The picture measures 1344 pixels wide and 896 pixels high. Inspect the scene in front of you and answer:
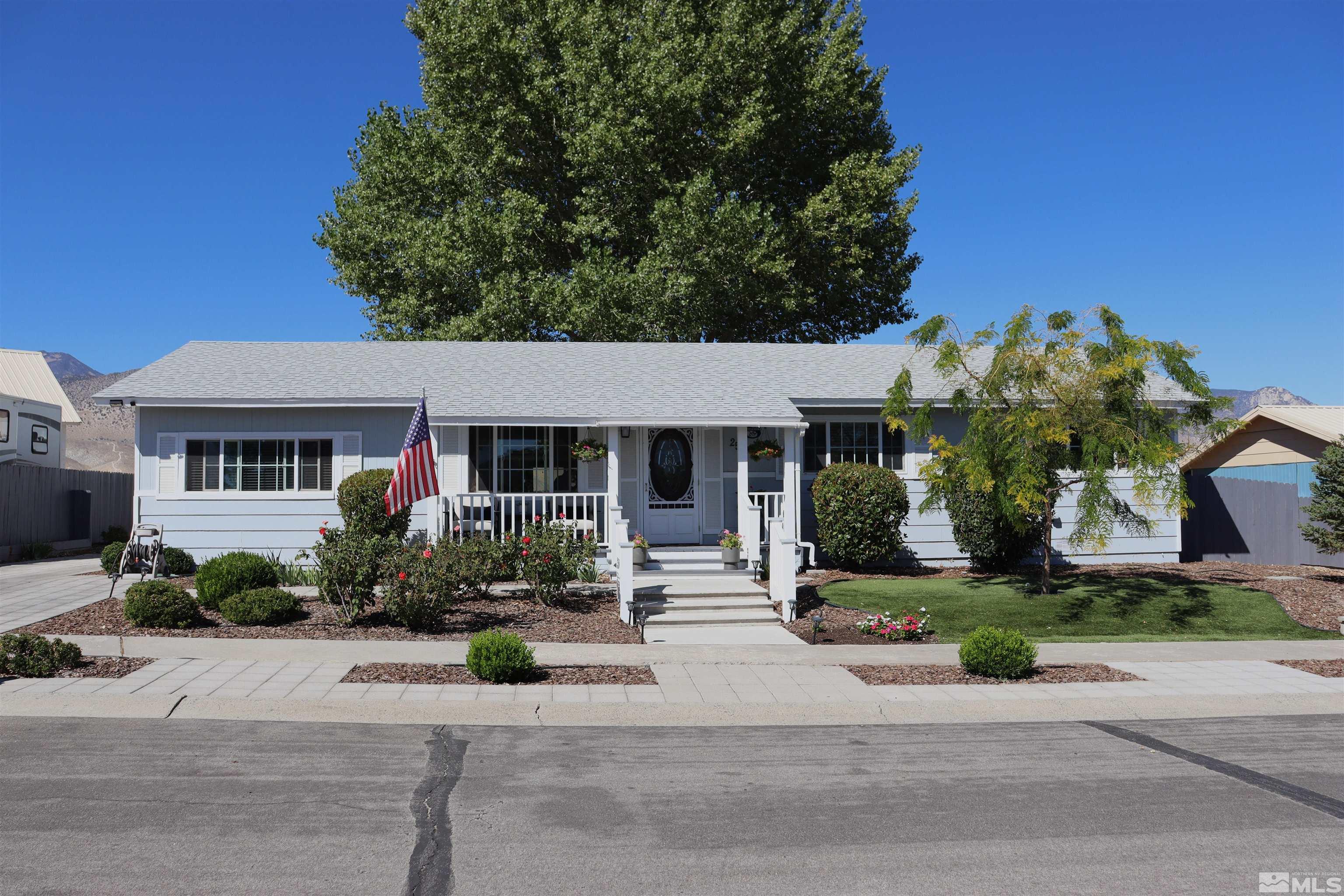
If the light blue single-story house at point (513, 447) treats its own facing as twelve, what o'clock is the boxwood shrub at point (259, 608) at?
The boxwood shrub is roughly at 1 o'clock from the light blue single-story house.

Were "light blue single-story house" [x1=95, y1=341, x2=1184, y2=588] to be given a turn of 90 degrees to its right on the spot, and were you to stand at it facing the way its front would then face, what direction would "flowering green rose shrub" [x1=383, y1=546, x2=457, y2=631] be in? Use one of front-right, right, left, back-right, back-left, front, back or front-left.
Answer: left

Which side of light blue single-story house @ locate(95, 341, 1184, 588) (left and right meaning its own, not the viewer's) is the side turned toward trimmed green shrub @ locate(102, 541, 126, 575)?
right

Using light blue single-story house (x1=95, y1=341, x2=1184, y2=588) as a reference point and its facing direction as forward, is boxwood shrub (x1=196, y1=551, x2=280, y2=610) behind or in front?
in front

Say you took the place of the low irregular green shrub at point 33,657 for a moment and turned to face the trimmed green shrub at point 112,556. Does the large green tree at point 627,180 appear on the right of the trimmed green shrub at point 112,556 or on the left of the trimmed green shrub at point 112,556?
right

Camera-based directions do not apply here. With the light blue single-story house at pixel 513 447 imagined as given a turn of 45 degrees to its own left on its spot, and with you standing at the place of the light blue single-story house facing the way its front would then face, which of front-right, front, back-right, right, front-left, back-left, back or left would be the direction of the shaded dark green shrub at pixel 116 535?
back

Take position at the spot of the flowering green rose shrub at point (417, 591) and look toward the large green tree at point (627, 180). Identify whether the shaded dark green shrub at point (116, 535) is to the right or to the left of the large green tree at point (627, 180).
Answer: left

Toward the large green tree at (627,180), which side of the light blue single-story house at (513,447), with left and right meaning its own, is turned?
back

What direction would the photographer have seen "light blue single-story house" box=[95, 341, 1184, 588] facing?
facing the viewer

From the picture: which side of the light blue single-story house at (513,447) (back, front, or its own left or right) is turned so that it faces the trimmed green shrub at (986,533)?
left

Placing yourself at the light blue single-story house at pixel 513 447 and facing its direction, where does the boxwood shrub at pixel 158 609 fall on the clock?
The boxwood shrub is roughly at 1 o'clock from the light blue single-story house.

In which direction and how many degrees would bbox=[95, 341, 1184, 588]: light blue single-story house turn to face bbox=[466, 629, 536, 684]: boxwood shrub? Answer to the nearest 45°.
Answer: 0° — it already faces it

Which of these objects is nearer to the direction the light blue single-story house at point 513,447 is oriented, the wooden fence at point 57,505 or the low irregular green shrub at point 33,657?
the low irregular green shrub

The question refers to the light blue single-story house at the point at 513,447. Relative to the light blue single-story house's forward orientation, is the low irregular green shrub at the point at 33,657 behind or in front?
in front

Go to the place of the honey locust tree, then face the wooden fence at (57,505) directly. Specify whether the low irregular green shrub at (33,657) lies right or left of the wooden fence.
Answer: left

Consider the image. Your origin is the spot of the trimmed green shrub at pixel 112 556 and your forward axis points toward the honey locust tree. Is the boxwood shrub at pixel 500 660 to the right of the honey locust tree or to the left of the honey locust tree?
right
